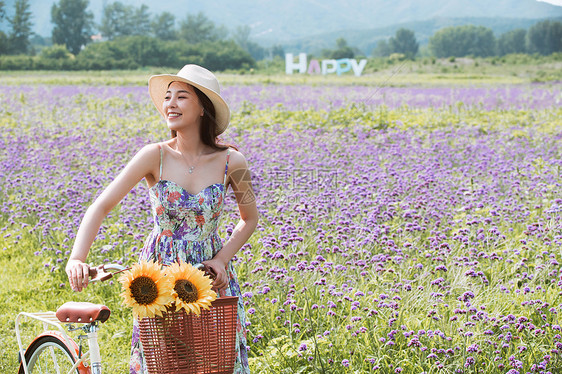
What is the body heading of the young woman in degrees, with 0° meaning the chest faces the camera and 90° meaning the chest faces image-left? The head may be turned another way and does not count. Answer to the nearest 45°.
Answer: approximately 0°

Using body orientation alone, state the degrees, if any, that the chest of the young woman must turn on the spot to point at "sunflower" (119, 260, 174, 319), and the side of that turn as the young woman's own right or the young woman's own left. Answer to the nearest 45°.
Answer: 0° — they already face it

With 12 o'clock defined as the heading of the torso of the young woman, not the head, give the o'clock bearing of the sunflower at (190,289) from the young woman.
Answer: The sunflower is roughly at 12 o'clock from the young woman.

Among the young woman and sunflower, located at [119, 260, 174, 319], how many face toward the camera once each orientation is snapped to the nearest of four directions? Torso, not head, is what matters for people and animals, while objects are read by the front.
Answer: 2

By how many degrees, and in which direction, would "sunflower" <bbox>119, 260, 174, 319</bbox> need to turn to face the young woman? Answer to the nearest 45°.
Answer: approximately 180°
